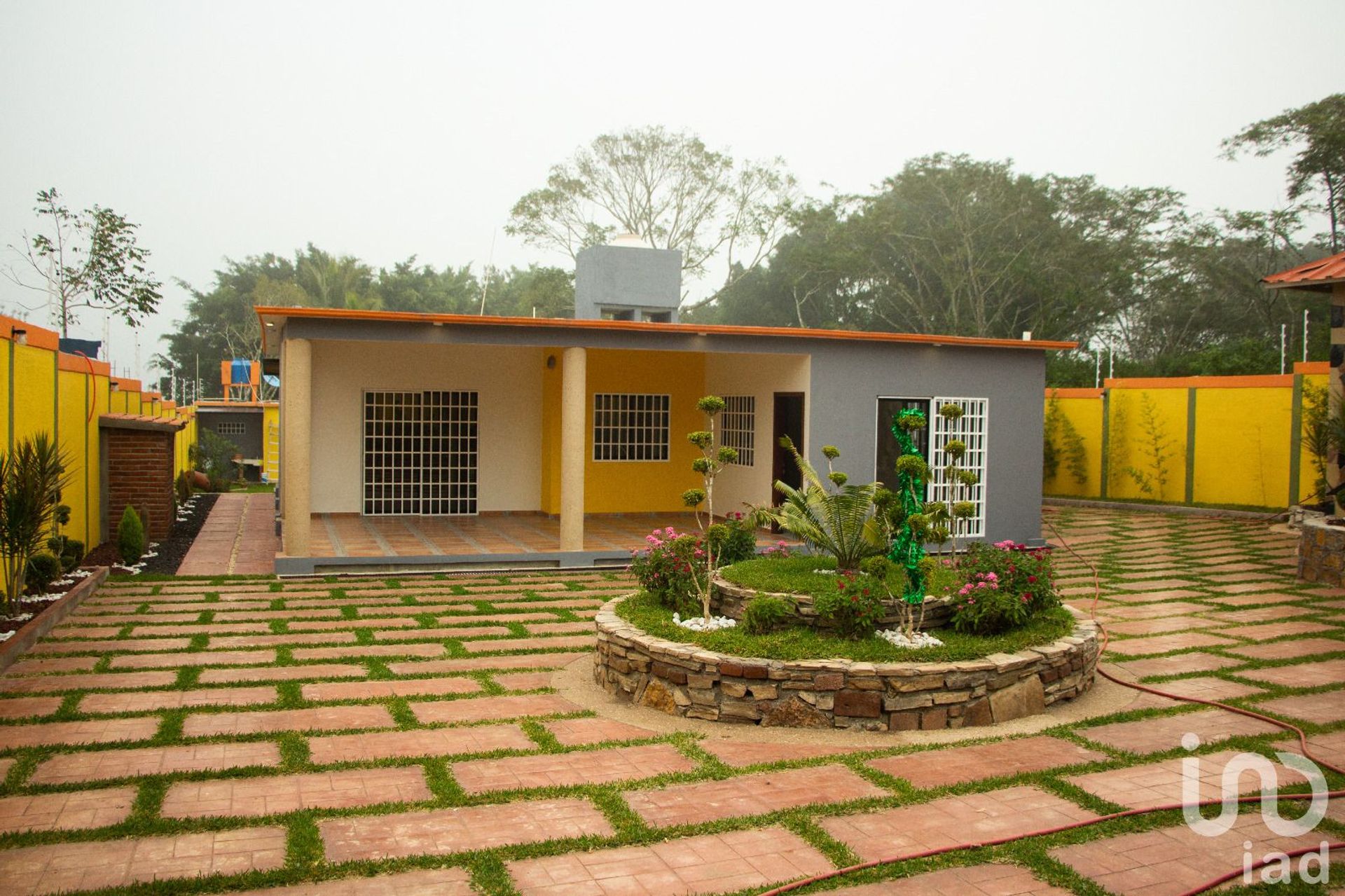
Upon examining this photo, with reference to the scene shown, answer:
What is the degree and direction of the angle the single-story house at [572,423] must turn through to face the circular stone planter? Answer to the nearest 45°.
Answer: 0° — it already faces it

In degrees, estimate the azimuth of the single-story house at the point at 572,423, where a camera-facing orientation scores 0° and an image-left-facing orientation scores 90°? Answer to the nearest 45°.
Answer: approximately 0°

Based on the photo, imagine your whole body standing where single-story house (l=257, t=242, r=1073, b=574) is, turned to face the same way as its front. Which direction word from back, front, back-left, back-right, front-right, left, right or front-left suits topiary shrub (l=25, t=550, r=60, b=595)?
front-right

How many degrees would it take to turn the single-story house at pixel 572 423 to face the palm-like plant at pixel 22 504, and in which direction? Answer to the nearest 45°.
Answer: approximately 45° to its right

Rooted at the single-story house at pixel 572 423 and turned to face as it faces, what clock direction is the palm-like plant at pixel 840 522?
The palm-like plant is roughly at 11 o'clock from the single-story house.

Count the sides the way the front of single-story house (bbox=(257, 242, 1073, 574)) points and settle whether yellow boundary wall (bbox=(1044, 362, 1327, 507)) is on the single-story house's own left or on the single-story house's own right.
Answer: on the single-story house's own left

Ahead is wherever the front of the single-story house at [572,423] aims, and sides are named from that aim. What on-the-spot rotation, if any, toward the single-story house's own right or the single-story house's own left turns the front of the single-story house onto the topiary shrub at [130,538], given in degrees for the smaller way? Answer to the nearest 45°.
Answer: approximately 45° to the single-story house's own right

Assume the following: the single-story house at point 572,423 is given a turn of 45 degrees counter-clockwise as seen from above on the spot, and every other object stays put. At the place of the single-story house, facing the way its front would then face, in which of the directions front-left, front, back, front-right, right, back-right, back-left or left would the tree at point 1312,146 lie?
left

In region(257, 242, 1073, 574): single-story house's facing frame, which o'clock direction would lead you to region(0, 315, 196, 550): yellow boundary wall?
The yellow boundary wall is roughly at 2 o'clock from the single-story house.

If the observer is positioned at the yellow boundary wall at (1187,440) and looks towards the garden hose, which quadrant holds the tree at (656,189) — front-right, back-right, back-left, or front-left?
back-right

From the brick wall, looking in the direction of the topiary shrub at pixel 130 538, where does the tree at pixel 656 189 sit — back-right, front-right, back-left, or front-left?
back-left

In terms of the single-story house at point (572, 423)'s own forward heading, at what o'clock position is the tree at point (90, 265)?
The tree is roughly at 4 o'clock from the single-story house.

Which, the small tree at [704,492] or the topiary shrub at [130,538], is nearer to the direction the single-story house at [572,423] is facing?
the small tree

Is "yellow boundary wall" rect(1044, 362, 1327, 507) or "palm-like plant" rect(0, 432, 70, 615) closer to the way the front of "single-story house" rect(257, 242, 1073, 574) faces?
the palm-like plant

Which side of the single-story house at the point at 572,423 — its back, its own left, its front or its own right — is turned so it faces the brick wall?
right
